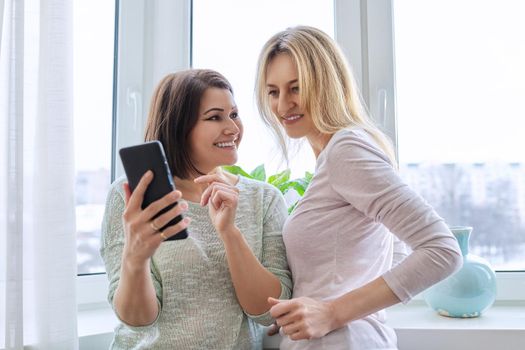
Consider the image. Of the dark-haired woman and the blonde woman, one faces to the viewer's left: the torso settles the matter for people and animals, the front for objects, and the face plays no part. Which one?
the blonde woman

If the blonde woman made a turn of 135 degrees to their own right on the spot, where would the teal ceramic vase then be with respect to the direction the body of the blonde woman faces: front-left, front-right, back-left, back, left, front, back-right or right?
front

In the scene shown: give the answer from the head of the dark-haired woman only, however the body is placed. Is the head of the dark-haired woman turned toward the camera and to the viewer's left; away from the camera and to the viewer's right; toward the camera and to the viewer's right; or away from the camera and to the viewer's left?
toward the camera and to the viewer's right

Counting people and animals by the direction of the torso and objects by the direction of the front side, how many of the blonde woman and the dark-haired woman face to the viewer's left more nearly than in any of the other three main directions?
1

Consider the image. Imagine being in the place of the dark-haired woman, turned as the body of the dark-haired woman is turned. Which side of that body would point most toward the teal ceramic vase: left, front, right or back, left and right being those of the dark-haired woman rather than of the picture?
left

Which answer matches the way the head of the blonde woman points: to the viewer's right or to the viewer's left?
to the viewer's left

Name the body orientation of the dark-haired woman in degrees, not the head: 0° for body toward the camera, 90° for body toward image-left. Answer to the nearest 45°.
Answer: approximately 0°

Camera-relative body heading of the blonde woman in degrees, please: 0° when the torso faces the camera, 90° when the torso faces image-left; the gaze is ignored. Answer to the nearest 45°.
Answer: approximately 90°
